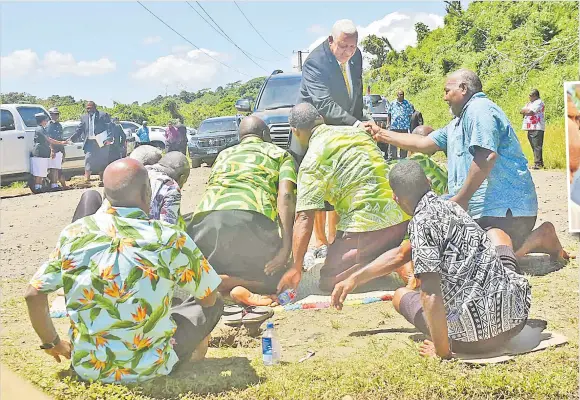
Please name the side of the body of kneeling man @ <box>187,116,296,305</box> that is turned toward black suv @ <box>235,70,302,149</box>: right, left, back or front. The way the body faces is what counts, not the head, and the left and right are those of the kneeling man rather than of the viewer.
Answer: front

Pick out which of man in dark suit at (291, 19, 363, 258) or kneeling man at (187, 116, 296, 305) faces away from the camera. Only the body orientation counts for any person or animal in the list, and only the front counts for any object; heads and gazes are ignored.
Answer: the kneeling man

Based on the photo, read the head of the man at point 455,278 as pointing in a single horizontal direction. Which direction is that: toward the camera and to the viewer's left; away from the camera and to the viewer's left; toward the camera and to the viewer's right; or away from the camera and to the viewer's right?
away from the camera and to the viewer's left

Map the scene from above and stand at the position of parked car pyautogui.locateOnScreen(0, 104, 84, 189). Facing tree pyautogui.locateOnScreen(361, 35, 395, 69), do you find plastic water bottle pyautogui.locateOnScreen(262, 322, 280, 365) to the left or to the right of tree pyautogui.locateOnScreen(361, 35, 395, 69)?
right

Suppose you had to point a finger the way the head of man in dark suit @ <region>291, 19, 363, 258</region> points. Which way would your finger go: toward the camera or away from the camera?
toward the camera

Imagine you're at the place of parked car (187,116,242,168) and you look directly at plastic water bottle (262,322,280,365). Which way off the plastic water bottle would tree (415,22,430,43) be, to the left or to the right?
left

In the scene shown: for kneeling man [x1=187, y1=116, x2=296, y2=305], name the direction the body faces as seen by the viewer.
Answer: away from the camera

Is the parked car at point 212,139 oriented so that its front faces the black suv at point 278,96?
no

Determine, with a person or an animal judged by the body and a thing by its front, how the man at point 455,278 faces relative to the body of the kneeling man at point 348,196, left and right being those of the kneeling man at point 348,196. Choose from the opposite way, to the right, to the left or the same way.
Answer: the same way

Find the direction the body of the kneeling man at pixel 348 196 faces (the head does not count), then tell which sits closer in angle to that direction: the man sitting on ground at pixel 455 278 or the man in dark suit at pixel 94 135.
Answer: the man in dark suit

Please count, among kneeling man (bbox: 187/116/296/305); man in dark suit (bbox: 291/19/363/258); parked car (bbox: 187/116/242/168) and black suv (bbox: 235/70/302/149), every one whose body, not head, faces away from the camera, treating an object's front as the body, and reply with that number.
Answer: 1

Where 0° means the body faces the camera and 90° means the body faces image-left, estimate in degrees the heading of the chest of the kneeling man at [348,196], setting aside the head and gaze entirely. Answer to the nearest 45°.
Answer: approximately 135°

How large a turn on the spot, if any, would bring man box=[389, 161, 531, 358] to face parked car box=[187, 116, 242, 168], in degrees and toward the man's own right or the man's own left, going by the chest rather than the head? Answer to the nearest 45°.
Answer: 0° — they already face it

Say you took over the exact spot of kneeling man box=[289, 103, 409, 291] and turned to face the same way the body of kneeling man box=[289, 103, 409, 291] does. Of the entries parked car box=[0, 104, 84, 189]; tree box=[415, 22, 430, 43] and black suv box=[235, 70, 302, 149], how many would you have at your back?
0

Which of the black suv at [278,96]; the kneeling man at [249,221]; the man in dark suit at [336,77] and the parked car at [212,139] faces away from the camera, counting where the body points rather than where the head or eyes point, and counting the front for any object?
the kneeling man

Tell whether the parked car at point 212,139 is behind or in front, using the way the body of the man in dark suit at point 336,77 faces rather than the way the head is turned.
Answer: behind

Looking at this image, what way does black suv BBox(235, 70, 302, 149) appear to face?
toward the camera

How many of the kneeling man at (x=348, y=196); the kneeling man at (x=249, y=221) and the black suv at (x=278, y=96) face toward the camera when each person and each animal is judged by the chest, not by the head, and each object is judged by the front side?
1

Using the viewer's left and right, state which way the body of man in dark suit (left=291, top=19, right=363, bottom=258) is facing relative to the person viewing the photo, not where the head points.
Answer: facing the viewer and to the right of the viewer

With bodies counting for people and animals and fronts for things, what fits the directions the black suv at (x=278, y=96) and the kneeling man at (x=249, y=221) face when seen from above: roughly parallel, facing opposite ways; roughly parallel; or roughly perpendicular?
roughly parallel, facing opposite ways

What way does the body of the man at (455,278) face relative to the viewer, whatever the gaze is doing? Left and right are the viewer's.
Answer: facing away from the viewer and to the left of the viewer

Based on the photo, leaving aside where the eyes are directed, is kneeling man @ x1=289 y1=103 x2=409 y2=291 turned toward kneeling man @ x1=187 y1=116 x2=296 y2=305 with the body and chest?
no

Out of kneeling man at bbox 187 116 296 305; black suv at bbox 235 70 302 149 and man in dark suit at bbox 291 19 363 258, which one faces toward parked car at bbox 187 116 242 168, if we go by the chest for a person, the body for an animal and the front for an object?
the kneeling man

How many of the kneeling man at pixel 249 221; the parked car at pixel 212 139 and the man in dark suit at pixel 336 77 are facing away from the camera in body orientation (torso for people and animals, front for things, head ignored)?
1
